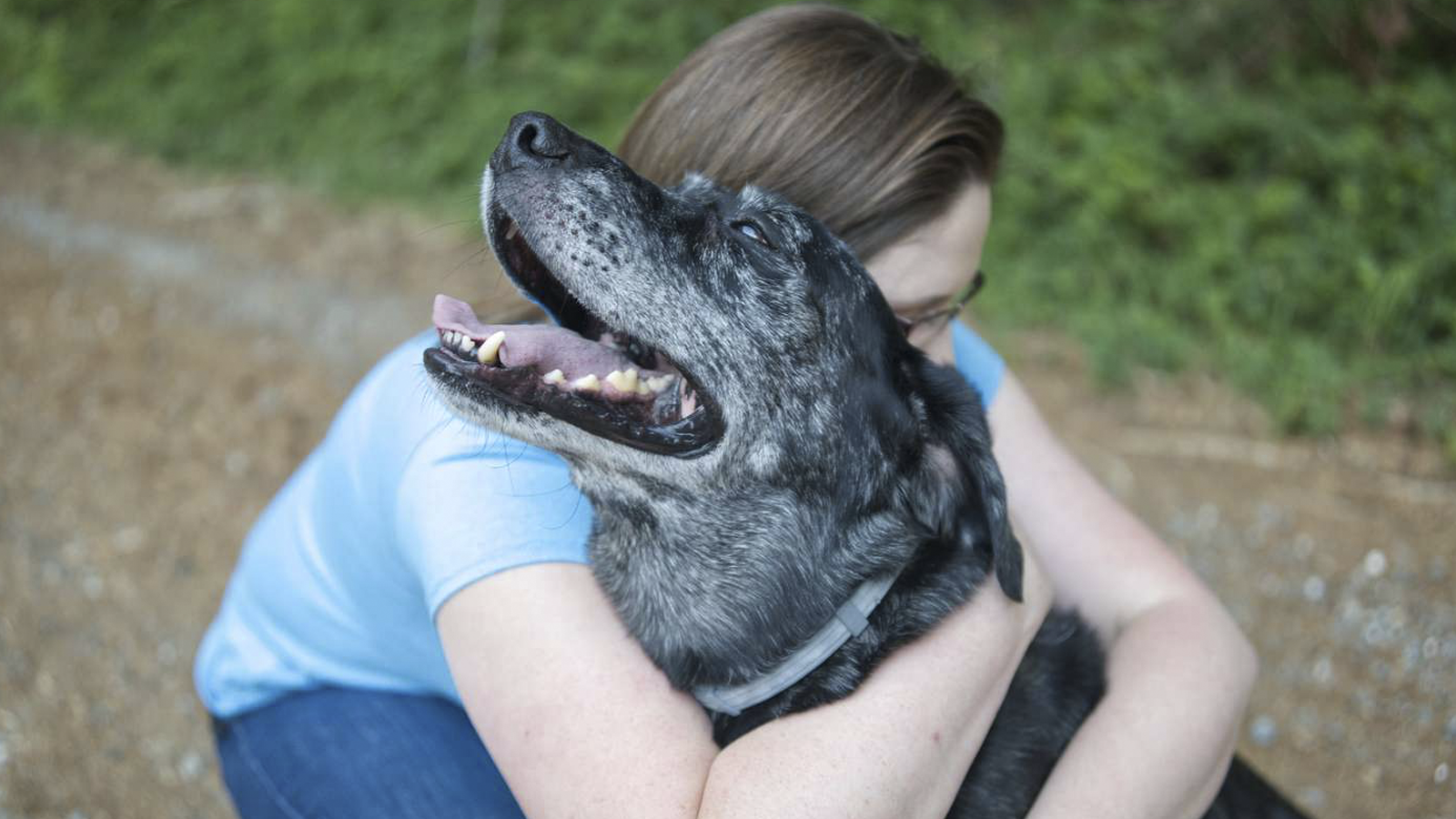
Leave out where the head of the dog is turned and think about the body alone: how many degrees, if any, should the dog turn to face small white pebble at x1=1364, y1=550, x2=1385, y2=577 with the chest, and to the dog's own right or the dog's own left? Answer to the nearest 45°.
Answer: approximately 135° to the dog's own right

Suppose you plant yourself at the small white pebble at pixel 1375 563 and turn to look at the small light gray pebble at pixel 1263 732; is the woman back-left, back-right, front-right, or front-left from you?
front-right

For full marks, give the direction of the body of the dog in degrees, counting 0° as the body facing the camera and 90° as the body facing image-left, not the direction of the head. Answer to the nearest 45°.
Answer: approximately 90°
